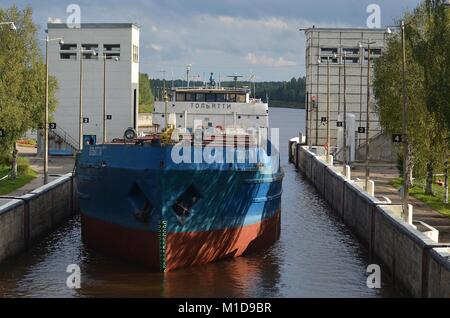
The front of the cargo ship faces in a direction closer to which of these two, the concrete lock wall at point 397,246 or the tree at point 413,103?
the concrete lock wall

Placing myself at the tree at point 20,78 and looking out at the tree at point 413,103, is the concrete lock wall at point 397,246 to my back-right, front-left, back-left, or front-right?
front-right

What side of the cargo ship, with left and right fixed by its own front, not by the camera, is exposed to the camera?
front

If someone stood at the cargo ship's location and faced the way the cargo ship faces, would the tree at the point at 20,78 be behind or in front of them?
behind

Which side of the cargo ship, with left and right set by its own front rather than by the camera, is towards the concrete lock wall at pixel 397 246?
left
